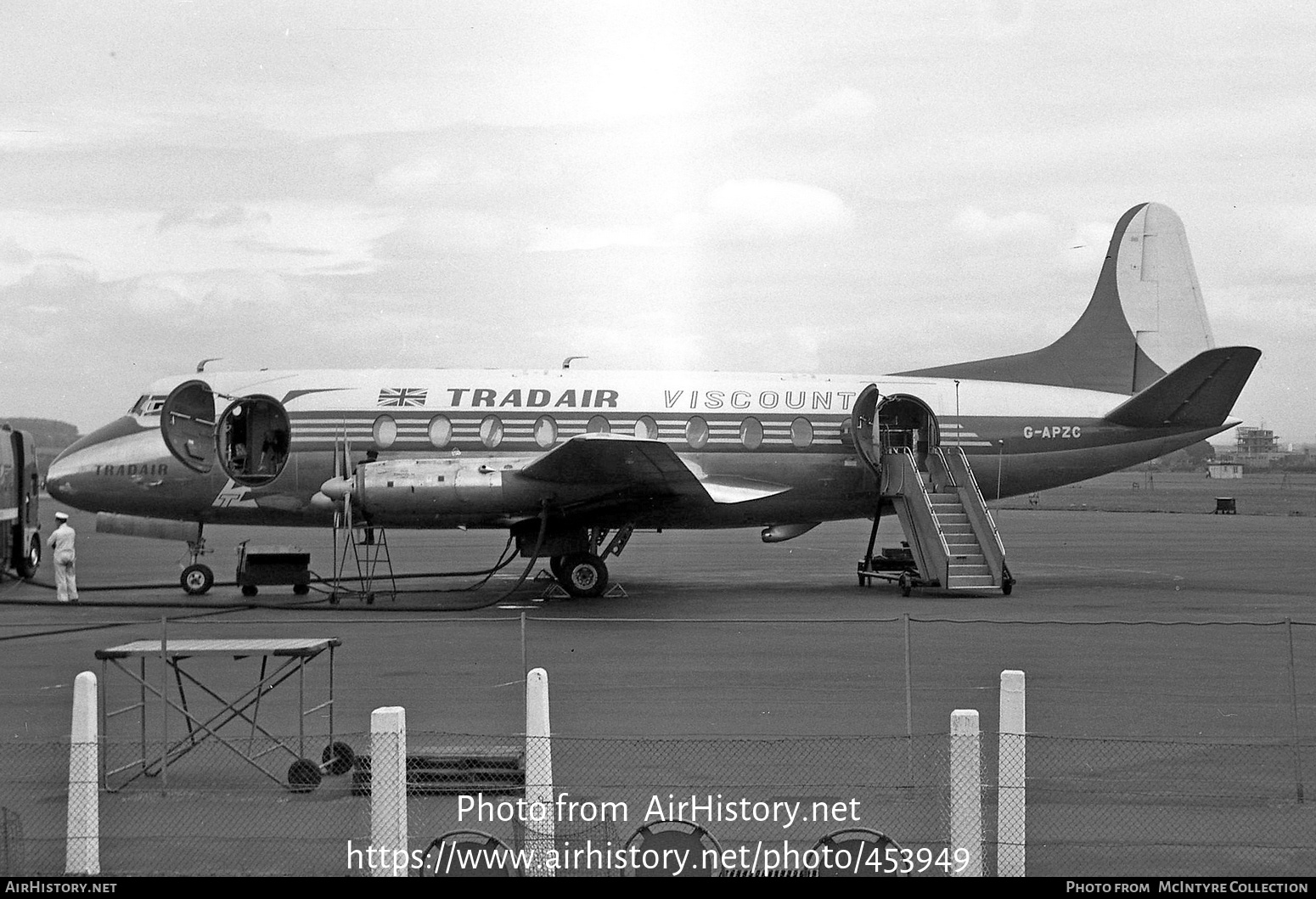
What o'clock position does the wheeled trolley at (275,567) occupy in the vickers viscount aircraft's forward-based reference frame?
The wheeled trolley is roughly at 12 o'clock from the vickers viscount aircraft.

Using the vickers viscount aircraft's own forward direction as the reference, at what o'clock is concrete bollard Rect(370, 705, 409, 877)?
The concrete bollard is roughly at 9 o'clock from the vickers viscount aircraft.

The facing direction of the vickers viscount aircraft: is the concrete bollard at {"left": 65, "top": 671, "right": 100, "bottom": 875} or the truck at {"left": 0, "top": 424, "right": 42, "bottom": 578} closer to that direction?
the truck

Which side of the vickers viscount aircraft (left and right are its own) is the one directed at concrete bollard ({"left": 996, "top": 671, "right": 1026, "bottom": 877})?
left

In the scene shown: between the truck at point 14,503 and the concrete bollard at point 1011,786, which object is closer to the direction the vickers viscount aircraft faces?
the truck

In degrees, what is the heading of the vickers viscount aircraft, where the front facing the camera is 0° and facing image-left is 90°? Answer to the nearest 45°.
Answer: approximately 90°

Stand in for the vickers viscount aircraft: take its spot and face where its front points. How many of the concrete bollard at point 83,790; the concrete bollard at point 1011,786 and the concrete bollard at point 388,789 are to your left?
3
